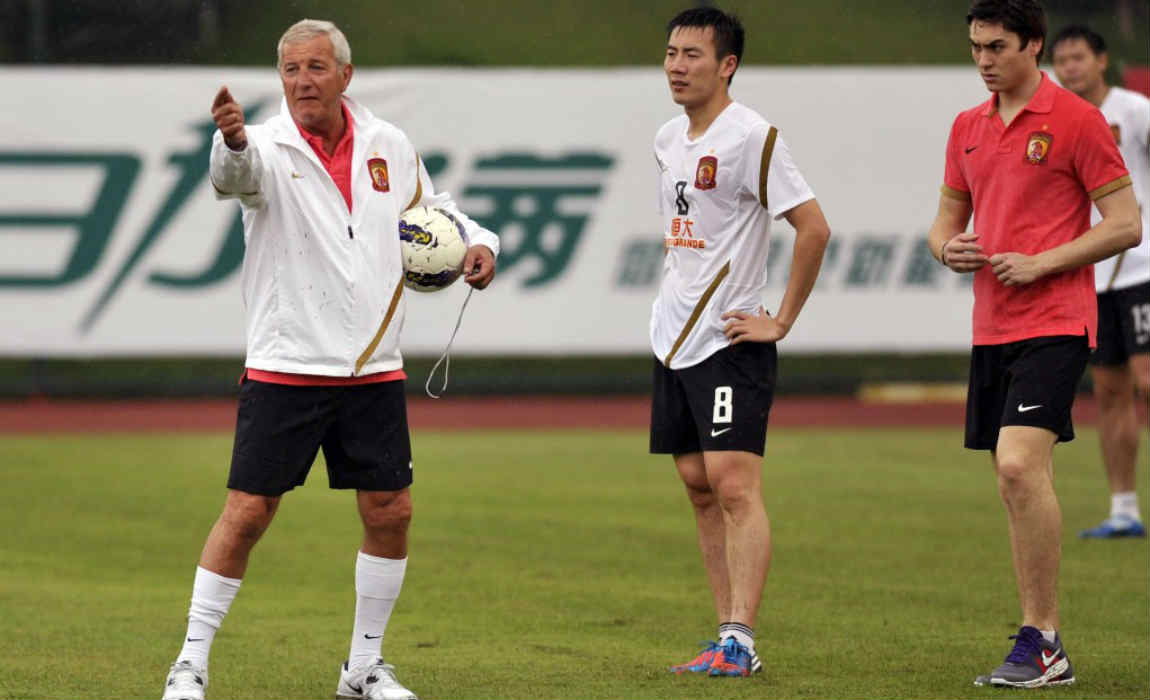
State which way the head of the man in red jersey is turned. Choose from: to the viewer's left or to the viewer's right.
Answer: to the viewer's left

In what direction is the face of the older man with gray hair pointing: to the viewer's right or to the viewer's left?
to the viewer's left

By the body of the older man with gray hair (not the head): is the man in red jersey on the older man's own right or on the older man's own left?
on the older man's own left

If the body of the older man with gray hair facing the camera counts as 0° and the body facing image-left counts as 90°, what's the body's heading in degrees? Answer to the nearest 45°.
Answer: approximately 0°

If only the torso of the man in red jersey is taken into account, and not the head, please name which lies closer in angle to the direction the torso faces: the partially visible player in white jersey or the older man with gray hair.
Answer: the older man with gray hair

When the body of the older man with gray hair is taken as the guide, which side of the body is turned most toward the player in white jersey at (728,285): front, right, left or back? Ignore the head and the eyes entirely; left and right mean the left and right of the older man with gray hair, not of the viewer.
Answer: left
